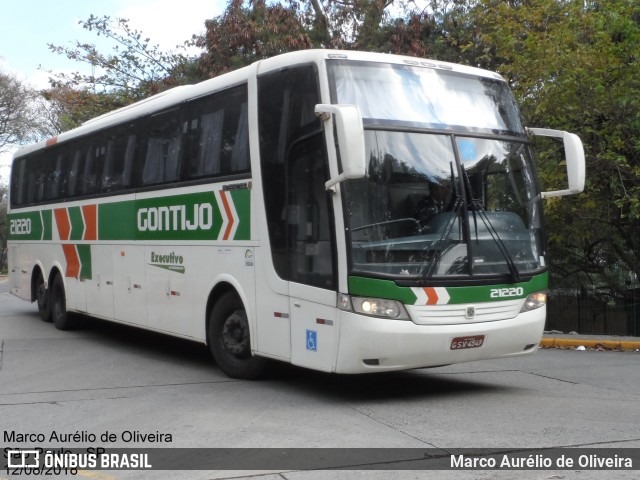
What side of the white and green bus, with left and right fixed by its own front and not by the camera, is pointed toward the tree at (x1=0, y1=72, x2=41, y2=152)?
back

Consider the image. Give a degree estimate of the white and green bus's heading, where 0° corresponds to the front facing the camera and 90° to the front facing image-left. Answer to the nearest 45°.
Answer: approximately 315°

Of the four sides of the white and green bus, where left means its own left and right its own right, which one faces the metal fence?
left

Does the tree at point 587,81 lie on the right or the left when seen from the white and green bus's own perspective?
on its left
